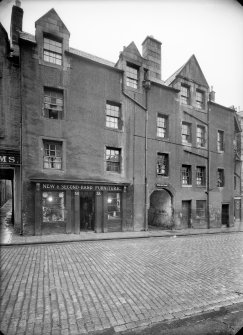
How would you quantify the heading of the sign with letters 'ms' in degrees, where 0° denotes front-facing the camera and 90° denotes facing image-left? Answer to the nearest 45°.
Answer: approximately 0°
